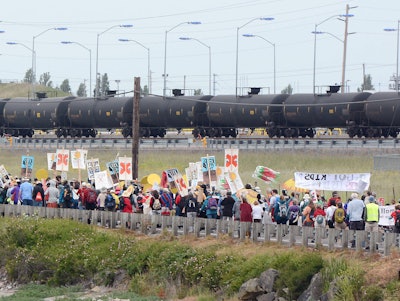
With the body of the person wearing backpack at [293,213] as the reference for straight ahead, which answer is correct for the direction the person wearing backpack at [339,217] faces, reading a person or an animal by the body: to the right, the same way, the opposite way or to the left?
the same way

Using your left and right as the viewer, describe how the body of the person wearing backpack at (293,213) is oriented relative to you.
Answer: facing away from the viewer

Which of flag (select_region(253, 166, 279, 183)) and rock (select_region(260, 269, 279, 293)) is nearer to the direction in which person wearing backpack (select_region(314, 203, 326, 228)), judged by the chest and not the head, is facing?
the flag

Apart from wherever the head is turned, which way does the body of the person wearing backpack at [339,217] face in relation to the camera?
away from the camera

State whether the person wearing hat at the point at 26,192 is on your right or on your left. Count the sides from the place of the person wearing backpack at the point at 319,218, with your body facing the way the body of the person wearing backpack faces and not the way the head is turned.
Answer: on your left

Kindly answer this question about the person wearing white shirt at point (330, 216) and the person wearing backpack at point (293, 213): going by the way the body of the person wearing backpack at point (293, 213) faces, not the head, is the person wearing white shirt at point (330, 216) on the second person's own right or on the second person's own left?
on the second person's own right

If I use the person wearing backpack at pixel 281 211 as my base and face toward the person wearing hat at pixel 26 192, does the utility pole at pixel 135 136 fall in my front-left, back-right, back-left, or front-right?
front-right

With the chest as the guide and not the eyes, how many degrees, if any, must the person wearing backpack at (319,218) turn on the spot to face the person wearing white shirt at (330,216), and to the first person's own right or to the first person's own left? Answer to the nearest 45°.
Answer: approximately 90° to the first person's own right

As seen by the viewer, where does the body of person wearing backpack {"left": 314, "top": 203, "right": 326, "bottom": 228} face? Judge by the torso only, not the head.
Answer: away from the camera

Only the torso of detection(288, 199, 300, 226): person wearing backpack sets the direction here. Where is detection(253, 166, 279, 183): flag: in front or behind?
in front

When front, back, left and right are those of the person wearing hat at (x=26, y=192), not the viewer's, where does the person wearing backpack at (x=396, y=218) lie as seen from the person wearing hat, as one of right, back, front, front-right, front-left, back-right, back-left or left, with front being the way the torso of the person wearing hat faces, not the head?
back-right

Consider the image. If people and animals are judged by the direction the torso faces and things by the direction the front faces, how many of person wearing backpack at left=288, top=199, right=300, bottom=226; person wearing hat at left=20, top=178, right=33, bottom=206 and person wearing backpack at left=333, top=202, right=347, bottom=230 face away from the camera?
3

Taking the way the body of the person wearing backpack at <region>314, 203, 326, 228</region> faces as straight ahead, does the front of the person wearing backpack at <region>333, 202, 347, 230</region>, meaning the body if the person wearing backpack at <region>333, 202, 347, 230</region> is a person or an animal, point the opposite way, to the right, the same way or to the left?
the same way

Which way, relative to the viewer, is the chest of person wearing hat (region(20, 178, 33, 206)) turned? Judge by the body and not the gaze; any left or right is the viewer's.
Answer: facing away from the viewer
